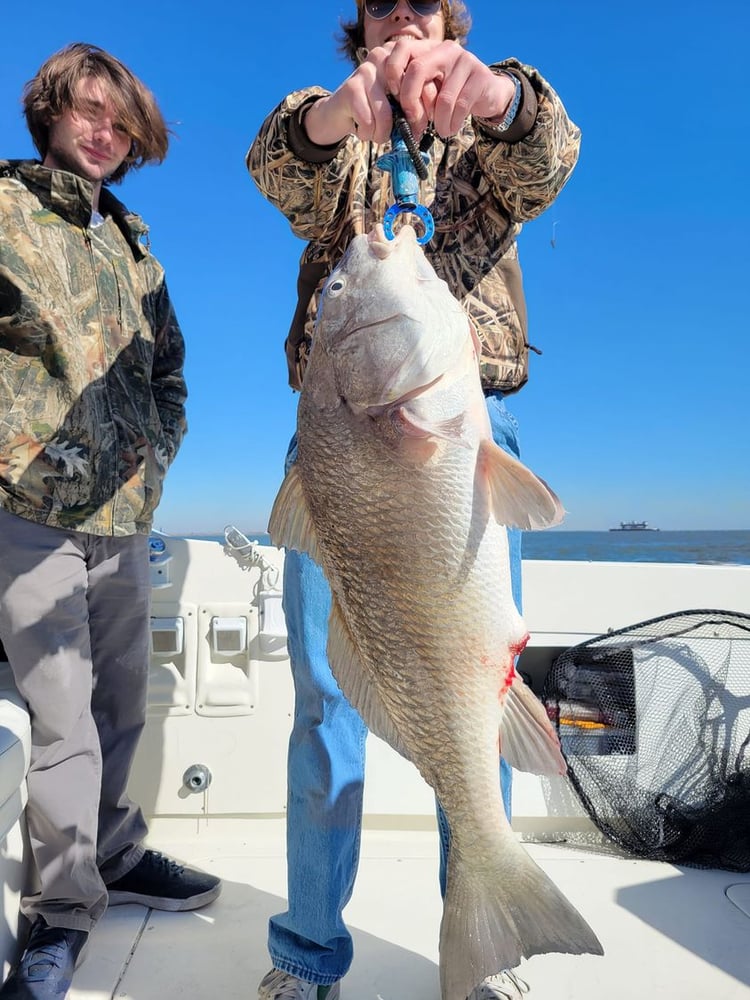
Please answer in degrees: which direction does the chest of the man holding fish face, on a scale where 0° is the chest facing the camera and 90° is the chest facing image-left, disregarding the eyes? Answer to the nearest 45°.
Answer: approximately 0°

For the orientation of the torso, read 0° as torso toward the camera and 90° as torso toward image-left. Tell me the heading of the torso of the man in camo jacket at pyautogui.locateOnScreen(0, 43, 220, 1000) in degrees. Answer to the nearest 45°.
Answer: approximately 315°

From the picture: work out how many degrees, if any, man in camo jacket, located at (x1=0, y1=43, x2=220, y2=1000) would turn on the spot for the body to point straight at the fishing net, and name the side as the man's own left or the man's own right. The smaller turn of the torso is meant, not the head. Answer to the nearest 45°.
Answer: approximately 45° to the man's own left

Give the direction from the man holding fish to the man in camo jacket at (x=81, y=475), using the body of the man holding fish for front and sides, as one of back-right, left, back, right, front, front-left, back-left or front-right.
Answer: back-right

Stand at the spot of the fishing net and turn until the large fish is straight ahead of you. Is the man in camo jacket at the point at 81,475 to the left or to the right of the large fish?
right
